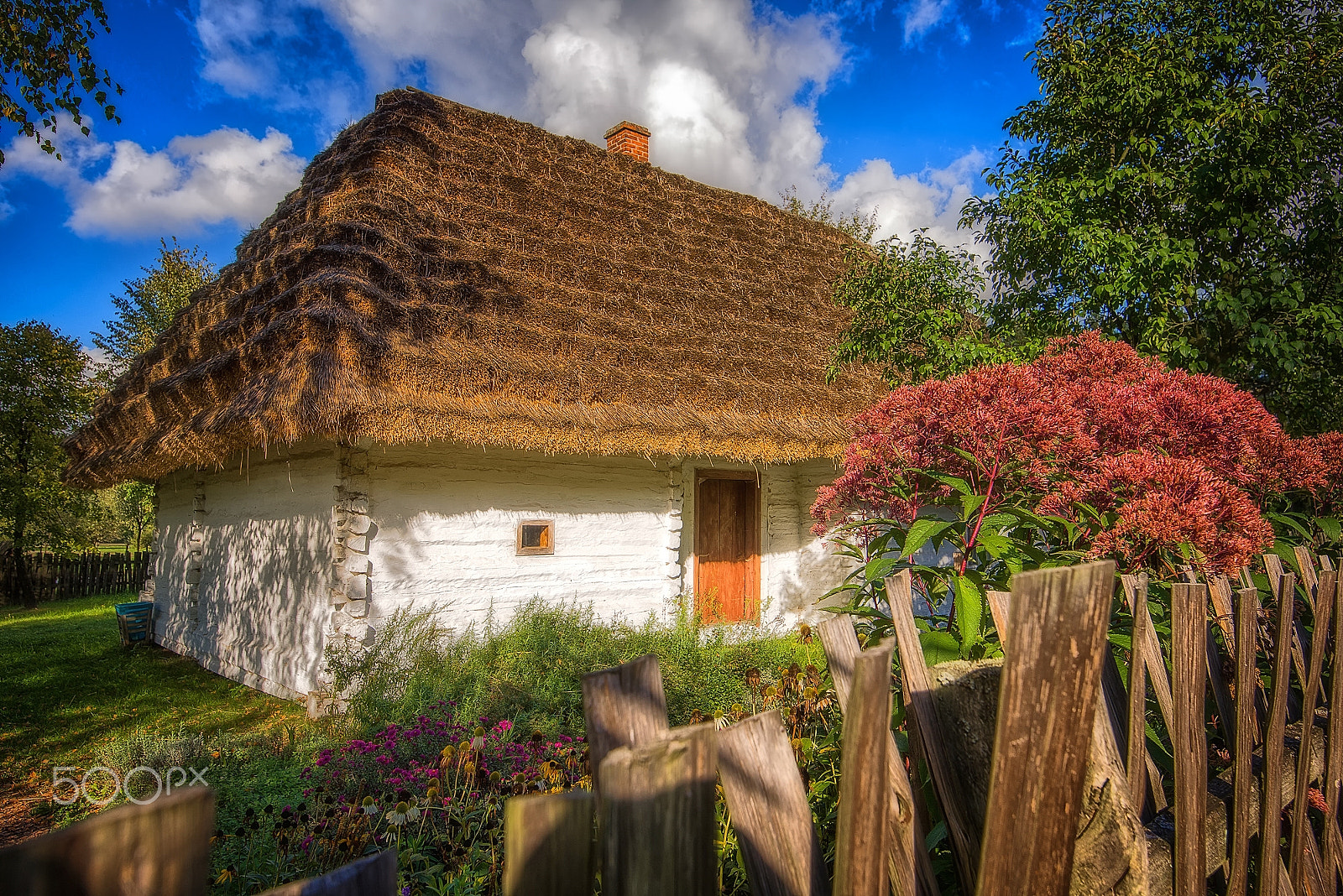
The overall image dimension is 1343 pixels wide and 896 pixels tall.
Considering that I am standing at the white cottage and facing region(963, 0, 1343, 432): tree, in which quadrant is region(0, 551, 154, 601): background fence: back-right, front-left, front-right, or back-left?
back-left

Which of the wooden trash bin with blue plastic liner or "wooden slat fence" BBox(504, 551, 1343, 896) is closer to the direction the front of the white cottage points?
the wooden slat fence

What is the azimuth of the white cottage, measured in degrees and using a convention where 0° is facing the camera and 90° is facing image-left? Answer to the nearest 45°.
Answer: approximately 315°

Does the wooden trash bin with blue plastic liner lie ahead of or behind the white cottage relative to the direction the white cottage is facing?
behind

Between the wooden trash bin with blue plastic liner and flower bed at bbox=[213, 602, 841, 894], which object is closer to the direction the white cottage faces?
the flower bed
